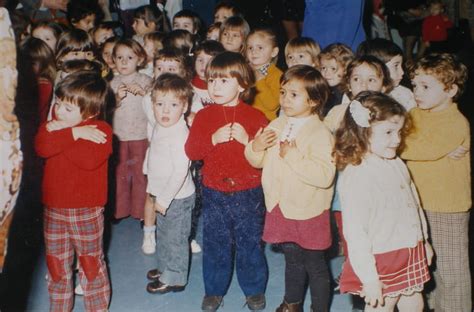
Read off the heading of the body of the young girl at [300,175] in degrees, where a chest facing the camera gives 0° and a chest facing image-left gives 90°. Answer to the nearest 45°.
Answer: approximately 45°

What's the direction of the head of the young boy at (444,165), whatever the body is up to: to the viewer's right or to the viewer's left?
to the viewer's left

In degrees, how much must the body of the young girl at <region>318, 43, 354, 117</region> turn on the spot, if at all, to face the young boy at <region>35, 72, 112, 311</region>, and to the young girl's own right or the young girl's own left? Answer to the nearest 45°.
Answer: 0° — they already face them

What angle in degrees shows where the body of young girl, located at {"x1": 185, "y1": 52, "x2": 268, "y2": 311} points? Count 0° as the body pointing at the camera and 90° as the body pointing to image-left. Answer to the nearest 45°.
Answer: approximately 0°

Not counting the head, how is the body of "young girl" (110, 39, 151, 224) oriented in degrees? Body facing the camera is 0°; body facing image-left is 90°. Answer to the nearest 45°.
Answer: approximately 0°

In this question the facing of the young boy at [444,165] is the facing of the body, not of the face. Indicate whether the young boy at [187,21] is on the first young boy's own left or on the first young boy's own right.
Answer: on the first young boy's own right
